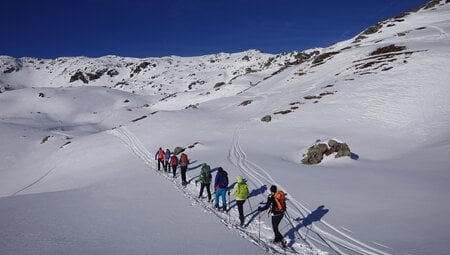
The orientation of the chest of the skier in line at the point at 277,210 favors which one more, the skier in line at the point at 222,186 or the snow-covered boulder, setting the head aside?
the skier in line

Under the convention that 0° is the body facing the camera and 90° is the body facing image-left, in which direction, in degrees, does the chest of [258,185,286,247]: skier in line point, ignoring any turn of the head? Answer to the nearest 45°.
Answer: approximately 135°

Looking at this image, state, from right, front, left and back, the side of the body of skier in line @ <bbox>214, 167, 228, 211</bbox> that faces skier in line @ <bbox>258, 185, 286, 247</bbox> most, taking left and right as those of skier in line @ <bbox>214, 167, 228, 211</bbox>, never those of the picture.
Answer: back

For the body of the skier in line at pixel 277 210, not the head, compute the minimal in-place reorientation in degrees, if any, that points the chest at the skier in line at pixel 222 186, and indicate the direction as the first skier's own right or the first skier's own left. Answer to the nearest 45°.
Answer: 0° — they already face them

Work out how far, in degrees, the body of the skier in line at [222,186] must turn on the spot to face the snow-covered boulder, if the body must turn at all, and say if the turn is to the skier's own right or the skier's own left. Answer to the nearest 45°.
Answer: approximately 90° to the skier's own right

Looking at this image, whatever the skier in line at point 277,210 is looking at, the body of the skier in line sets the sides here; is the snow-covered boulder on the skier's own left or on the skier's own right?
on the skier's own right

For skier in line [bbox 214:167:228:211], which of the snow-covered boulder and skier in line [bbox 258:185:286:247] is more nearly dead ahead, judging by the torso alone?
the snow-covered boulder

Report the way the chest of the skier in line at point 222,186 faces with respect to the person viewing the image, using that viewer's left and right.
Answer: facing away from the viewer and to the left of the viewer
